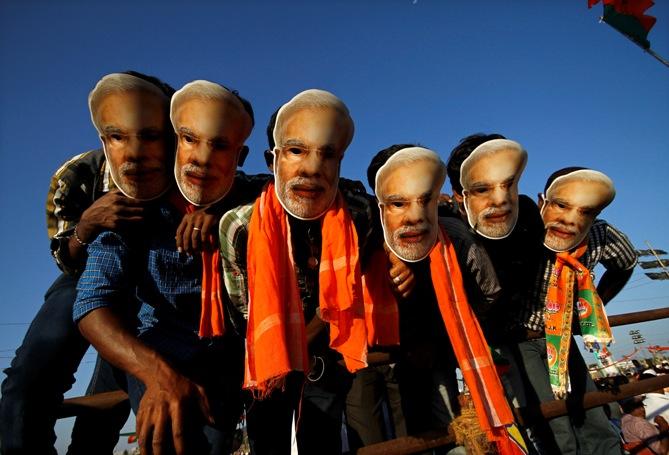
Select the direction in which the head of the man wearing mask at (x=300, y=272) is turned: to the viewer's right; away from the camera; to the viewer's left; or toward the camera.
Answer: toward the camera

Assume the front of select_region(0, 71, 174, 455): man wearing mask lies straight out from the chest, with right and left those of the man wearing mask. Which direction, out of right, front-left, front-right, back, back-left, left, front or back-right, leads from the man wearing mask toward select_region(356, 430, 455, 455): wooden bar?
front-left

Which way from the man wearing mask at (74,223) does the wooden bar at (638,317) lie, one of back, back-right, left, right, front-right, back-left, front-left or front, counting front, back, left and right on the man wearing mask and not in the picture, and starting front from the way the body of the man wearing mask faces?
front-left

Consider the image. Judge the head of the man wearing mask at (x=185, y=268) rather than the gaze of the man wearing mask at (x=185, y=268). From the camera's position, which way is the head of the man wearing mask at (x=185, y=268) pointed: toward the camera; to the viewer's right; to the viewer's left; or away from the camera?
toward the camera
